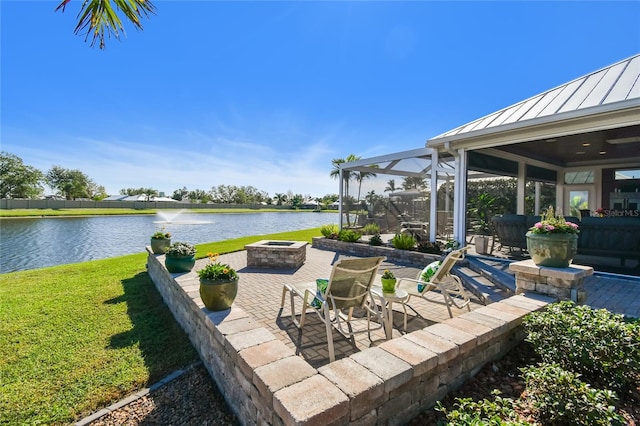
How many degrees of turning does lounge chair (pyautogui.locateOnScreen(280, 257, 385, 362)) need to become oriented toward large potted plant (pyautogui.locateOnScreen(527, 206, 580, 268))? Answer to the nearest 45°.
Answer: approximately 135° to its right

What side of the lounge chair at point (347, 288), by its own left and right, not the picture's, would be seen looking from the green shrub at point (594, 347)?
back

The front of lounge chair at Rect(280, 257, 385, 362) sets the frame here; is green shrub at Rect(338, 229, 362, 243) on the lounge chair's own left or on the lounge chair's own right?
on the lounge chair's own right

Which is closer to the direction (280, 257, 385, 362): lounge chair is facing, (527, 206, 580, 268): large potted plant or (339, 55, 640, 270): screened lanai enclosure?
the screened lanai enclosure

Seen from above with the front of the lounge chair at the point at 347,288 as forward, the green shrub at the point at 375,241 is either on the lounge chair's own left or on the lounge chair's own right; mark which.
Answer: on the lounge chair's own right

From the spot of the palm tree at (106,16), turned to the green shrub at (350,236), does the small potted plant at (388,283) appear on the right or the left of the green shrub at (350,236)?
right

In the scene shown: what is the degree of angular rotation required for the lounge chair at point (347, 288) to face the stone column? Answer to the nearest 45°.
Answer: approximately 135° to its right
